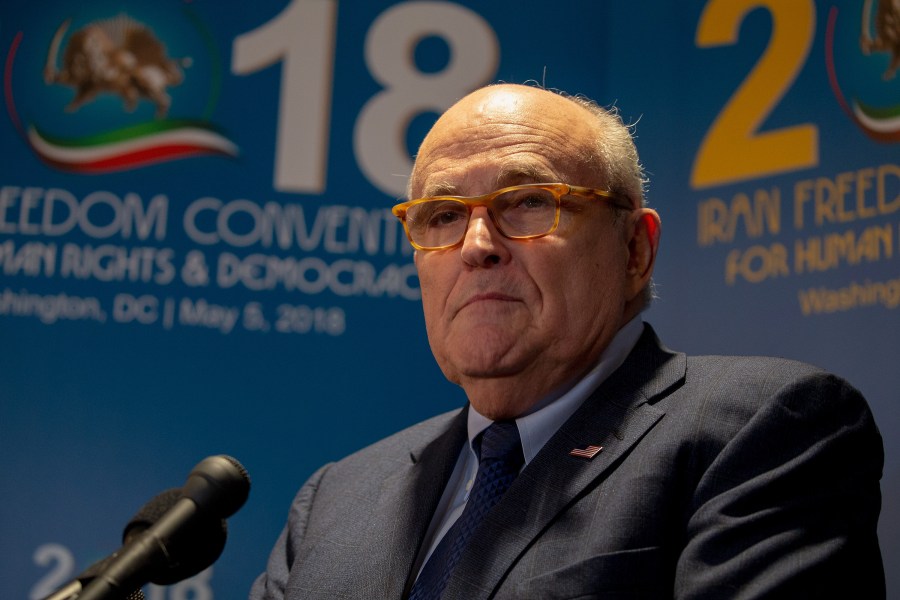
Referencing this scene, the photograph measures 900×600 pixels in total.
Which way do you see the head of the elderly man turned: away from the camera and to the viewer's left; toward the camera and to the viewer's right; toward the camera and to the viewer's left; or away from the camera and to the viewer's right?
toward the camera and to the viewer's left

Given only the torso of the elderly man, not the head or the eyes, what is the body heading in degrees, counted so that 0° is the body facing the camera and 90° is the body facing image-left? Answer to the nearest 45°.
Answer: approximately 45°

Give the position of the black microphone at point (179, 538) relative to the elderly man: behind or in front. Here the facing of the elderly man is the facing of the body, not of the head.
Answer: in front
